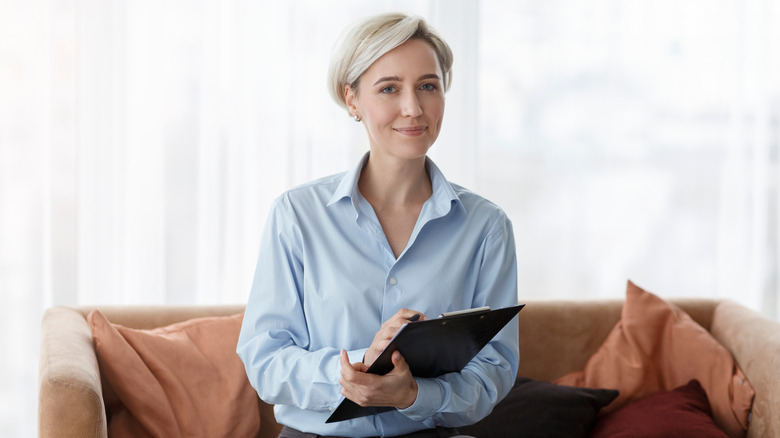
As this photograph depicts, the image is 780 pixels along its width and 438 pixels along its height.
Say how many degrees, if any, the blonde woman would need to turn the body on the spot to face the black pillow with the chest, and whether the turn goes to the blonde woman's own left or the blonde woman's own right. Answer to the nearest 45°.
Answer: approximately 135° to the blonde woman's own left

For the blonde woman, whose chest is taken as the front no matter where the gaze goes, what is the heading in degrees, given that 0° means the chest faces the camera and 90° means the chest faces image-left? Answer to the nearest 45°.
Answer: approximately 0°

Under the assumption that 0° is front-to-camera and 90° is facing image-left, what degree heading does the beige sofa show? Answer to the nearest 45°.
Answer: approximately 0°

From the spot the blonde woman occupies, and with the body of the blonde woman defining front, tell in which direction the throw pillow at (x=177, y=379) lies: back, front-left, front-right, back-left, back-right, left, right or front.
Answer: back-right
